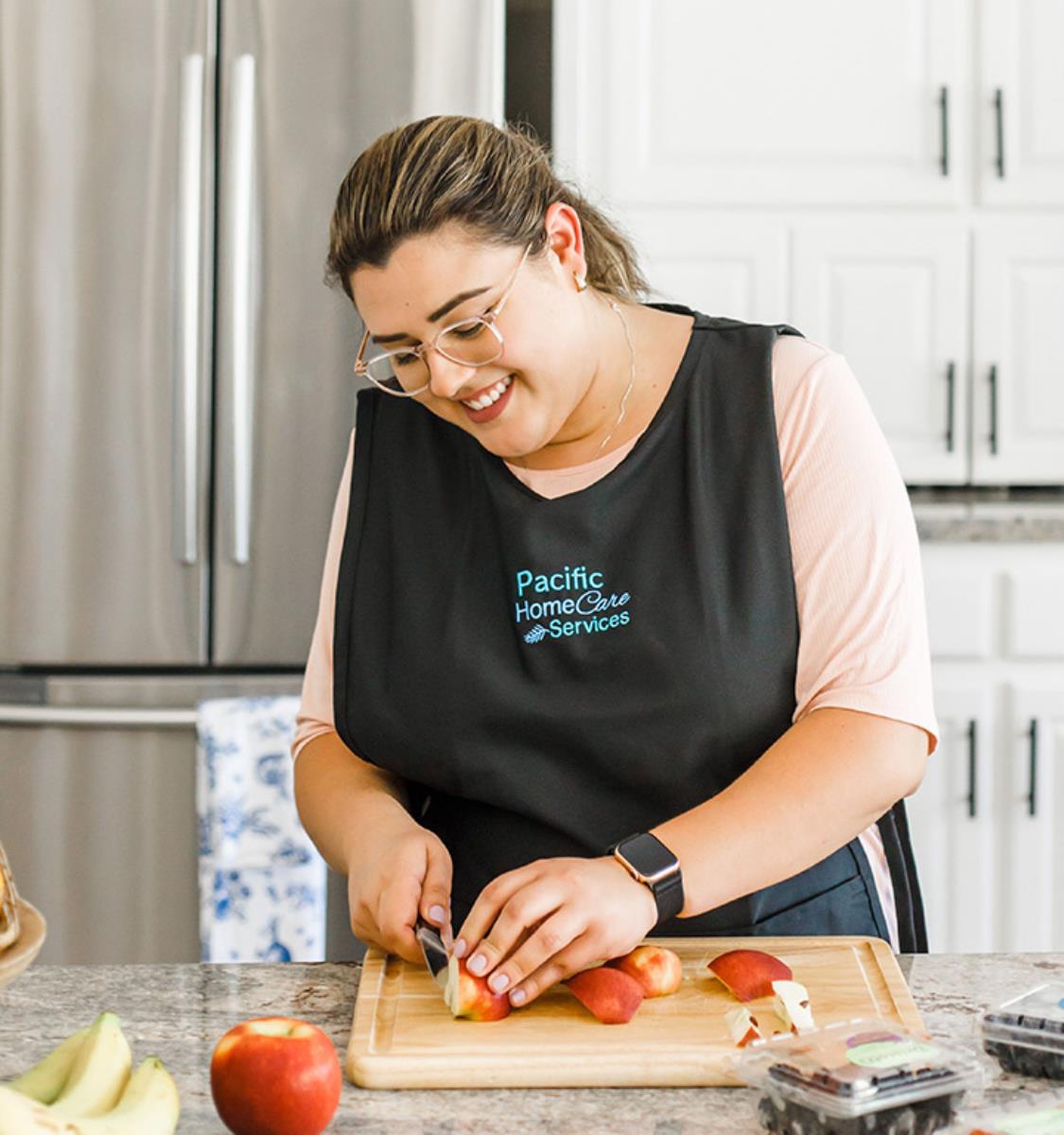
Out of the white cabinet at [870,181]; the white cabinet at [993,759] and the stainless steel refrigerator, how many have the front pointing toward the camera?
3

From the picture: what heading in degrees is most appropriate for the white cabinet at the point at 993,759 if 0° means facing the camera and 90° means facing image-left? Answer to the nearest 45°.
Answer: approximately 0°

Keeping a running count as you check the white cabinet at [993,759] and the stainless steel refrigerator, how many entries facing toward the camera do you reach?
2

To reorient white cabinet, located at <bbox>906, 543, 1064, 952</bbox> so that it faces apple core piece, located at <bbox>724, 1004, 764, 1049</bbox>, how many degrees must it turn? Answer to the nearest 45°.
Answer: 0° — it already faces it

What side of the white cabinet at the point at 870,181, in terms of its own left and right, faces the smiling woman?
front

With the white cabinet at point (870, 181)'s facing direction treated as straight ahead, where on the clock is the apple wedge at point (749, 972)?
The apple wedge is roughly at 12 o'clock from the white cabinet.

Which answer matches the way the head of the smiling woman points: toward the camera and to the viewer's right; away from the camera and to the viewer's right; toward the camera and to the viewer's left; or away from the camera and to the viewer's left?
toward the camera and to the viewer's left

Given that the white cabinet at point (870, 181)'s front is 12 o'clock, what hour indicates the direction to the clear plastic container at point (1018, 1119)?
The clear plastic container is roughly at 12 o'clock from the white cabinet.

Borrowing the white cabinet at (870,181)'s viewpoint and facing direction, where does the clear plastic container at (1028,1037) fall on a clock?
The clear plastic container is roughly at 12 o'clock from the white cabinet.

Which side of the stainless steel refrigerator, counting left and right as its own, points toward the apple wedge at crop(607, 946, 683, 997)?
front

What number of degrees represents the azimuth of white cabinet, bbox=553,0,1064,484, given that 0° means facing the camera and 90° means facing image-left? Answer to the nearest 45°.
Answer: approximately 0°

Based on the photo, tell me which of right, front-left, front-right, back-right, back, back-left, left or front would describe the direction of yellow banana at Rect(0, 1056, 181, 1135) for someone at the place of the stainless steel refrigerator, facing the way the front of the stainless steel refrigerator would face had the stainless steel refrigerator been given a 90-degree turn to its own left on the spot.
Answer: right

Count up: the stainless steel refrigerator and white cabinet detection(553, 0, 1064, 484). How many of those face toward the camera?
2

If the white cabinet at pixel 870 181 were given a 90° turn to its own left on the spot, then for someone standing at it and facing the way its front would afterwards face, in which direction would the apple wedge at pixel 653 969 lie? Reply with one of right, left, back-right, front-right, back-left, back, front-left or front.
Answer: right
